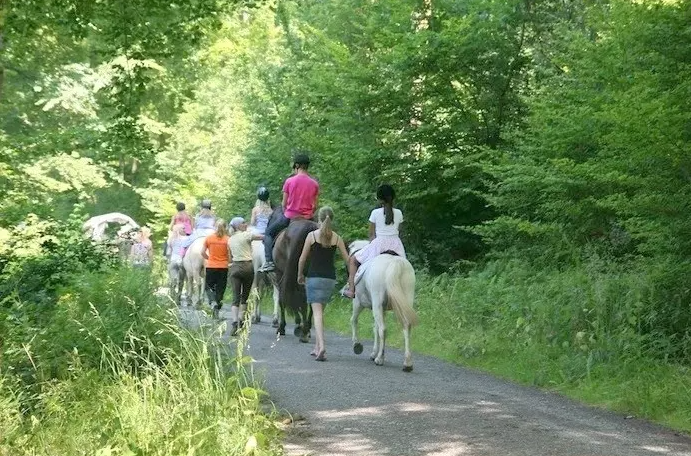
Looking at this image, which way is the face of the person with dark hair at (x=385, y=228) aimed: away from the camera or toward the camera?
away from the camera

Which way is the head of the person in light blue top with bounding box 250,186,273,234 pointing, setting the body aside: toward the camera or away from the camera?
away from the camera

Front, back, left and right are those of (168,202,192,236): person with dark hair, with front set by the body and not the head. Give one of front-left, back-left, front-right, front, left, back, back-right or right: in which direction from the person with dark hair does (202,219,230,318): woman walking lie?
back

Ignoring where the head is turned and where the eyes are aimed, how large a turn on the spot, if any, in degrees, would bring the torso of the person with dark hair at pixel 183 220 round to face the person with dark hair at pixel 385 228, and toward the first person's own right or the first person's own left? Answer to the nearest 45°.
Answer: approximately 180°

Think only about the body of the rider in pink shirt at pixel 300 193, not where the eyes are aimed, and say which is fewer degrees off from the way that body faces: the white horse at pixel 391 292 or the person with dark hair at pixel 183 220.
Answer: the person with dark hair

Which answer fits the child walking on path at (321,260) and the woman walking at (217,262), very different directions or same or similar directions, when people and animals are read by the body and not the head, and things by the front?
same or similar directions

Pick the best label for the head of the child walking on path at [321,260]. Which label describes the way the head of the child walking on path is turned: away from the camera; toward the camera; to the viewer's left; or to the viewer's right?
away from the camera

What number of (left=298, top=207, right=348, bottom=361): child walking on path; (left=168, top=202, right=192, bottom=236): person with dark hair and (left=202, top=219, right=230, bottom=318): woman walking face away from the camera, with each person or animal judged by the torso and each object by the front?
3

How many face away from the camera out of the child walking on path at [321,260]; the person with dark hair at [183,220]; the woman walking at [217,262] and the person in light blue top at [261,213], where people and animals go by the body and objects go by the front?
4

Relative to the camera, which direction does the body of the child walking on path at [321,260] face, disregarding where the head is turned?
away from the camera

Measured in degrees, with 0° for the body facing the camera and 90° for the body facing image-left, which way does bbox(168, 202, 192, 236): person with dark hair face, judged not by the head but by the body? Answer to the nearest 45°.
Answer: approximately 180°

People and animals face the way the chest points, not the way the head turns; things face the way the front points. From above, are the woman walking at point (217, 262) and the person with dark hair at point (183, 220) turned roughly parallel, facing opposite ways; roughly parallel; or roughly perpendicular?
roughly parallel

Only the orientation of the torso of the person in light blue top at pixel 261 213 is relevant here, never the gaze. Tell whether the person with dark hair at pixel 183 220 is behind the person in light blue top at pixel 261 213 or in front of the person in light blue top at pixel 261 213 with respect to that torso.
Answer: in front

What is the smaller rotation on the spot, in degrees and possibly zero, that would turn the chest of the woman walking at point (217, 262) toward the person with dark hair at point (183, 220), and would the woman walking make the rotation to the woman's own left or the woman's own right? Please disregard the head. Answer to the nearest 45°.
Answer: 0° — they already face them

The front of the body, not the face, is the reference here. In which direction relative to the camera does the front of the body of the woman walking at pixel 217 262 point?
away from the camera

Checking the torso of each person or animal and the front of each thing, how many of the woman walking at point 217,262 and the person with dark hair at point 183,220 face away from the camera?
2

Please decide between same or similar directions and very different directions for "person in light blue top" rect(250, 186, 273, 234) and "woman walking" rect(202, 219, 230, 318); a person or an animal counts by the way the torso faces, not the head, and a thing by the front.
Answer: same or similar directions
